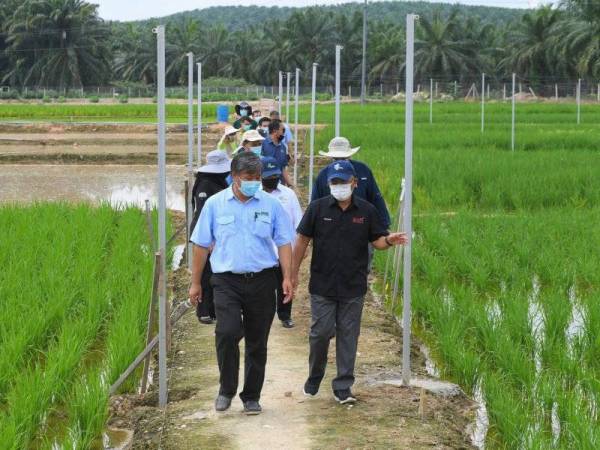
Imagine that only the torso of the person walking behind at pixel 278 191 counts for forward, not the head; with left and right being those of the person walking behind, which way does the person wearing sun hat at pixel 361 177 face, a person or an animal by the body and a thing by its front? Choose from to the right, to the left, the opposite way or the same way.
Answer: the same way

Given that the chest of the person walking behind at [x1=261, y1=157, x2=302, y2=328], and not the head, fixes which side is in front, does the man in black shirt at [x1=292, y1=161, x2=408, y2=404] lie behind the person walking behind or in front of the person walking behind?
in front

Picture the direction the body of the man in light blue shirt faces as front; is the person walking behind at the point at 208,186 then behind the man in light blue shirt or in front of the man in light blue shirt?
behind

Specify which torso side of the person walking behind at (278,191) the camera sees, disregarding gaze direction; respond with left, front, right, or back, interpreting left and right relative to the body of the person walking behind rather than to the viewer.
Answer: front

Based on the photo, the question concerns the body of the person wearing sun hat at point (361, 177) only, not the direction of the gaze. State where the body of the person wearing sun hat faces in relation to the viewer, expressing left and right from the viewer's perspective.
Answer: facing the viewer

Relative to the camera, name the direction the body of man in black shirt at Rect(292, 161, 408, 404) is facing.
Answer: toward the camera

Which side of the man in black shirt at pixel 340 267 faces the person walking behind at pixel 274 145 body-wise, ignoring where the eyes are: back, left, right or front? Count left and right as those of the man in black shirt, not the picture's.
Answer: back

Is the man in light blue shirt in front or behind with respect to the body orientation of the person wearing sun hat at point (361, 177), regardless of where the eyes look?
in front

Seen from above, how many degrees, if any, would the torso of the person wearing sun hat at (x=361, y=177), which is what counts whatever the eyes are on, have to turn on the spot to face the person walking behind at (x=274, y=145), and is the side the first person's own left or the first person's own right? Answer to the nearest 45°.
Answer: approximately 180°

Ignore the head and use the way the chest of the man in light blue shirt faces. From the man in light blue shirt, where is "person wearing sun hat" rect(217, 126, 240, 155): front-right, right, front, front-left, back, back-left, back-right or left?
back

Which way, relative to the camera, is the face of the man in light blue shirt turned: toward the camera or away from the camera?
toward the camera

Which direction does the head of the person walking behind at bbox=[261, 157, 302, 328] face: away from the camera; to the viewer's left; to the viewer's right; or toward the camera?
toward the camera

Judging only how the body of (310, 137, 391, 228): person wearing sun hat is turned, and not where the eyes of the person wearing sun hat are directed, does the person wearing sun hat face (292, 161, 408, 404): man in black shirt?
yes

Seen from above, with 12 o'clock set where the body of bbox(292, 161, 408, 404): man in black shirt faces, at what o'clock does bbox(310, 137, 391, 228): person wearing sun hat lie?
The person wearing sun hat is roughly at 6 o'clock from the man in black shirt.

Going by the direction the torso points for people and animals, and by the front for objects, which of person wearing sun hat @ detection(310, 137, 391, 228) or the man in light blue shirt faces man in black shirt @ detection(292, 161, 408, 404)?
the person wearing sun hat

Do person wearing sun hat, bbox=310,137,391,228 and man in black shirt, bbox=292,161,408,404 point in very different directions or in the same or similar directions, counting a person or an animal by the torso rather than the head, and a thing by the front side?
same or similar directions

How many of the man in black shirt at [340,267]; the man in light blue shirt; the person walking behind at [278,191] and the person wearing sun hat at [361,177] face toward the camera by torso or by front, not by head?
4

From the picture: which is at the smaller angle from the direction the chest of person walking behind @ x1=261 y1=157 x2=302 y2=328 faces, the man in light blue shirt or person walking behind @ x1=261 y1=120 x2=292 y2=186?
the man in light blue shirt

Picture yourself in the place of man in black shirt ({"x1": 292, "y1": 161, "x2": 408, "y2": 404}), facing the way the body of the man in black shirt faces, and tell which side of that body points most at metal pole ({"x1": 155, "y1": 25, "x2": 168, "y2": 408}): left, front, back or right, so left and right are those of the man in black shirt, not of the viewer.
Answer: right
